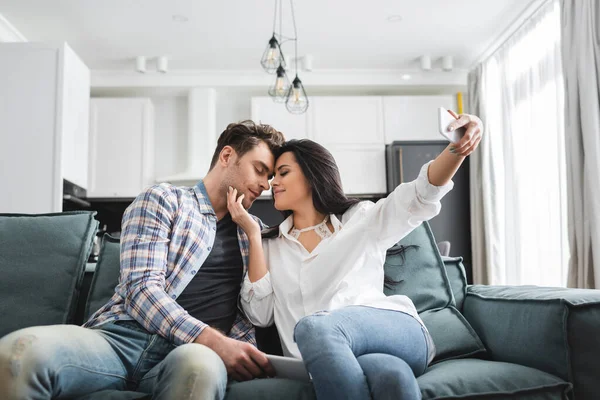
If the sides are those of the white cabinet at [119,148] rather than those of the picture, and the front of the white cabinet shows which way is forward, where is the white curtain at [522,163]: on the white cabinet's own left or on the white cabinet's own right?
on the white cabinet's own left

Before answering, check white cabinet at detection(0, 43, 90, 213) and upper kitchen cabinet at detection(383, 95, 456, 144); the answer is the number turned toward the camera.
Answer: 1

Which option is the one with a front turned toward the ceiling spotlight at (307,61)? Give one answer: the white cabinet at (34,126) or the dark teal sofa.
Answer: the white cabinet

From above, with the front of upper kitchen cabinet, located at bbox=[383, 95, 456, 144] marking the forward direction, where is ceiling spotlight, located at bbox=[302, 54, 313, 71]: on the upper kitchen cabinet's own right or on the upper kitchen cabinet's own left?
on the upper kitchen cabinet's own right

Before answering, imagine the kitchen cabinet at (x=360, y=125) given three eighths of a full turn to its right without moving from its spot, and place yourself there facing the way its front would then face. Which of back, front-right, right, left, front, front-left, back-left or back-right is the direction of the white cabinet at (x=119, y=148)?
front-left

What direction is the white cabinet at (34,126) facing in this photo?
to the viewer's right

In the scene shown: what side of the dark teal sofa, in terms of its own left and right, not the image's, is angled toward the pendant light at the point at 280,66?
back
